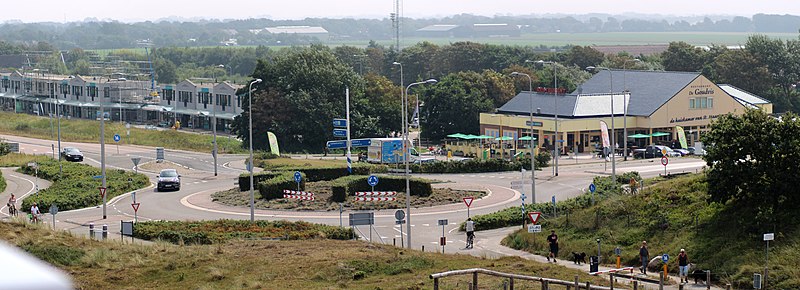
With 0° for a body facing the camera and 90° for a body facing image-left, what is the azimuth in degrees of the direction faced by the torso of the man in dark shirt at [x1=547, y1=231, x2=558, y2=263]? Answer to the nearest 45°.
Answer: approximately 315°

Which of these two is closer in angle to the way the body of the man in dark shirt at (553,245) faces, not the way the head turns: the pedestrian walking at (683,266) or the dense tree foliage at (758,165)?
the pedestrian walking

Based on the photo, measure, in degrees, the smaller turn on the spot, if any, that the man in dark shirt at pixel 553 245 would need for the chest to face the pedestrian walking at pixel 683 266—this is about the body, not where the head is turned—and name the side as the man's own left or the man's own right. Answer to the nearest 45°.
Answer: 0° — they already face them

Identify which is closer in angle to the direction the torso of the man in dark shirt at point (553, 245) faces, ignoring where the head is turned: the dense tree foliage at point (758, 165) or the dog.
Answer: the dog

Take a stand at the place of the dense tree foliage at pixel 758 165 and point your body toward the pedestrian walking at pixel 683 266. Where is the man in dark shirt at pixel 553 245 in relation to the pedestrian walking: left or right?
right

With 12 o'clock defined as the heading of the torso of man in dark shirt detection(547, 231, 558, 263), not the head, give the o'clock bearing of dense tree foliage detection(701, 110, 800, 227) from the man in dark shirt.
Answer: The dense tree foliage is roughly at 10 o'clock from the man in dark shirt.
